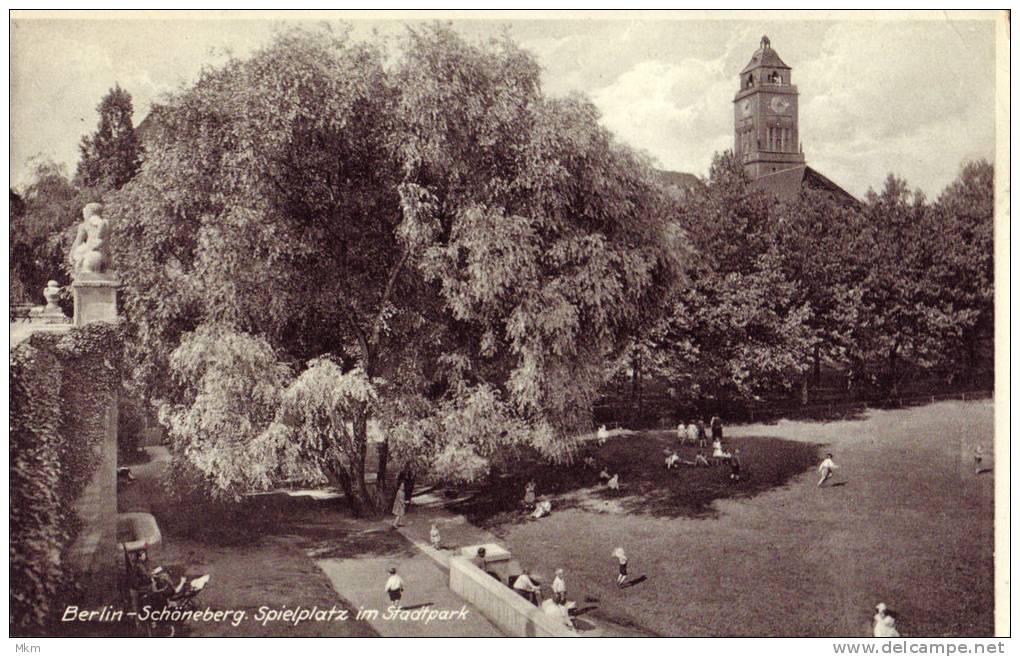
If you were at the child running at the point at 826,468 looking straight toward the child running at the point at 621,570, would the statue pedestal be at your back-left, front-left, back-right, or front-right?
front-right
